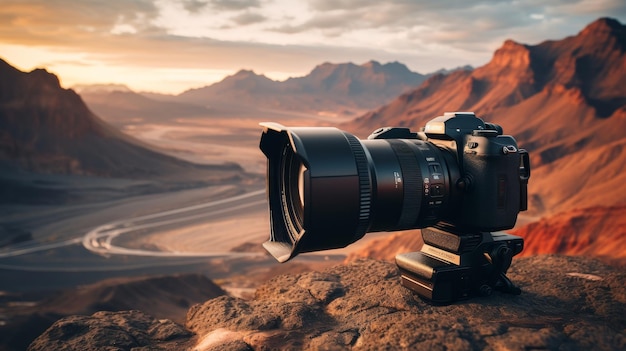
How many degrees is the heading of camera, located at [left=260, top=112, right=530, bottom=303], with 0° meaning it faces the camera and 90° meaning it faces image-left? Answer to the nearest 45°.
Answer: approximately 45°
